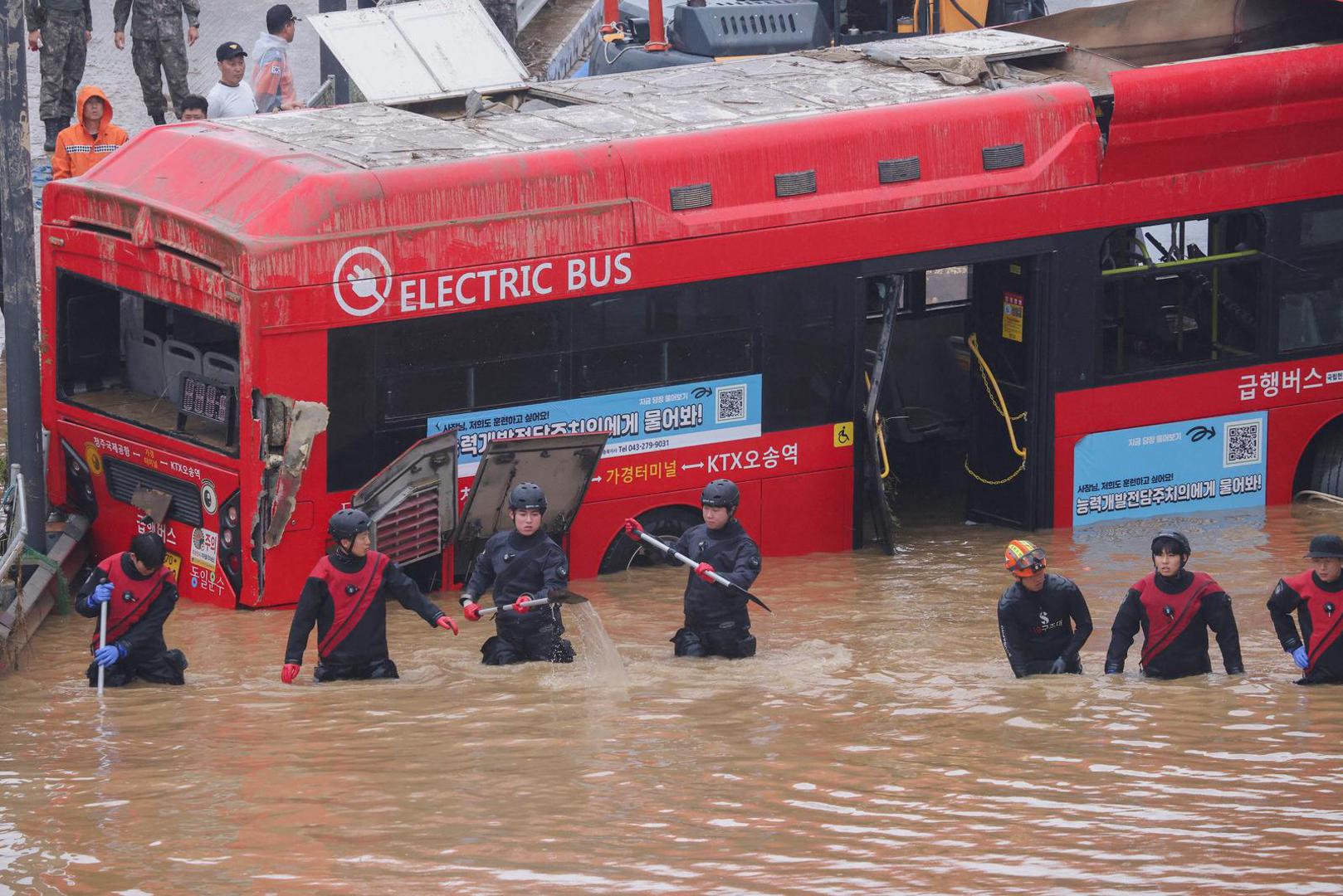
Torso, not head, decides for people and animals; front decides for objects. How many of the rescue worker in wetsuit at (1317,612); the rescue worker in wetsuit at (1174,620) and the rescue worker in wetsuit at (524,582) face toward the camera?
3

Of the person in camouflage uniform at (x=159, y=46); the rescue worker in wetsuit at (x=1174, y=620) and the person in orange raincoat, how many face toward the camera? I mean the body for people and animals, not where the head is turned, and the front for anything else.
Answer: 3

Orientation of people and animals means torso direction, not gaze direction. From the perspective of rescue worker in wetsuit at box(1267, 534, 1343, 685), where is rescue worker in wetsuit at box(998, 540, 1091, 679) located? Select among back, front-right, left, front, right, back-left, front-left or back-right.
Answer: right

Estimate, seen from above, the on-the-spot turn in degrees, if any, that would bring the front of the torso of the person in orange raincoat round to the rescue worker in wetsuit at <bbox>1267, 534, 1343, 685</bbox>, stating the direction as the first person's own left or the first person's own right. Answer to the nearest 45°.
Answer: approximately 45° to the first person's own left

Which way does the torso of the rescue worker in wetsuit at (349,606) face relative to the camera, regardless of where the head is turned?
toward the camera

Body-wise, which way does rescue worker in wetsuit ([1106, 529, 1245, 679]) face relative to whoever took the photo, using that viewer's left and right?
facing the viewer

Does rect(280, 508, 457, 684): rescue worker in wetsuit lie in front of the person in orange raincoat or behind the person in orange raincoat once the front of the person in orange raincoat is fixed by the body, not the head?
in front

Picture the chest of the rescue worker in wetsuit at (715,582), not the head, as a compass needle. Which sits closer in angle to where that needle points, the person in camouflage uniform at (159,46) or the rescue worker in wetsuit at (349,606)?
the rescue worker in wetsuit

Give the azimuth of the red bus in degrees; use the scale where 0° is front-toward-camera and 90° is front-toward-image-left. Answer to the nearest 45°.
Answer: approximately 225°

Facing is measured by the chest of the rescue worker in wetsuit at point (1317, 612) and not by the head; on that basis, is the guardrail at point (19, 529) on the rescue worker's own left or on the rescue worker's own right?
on the rescue worker's own right

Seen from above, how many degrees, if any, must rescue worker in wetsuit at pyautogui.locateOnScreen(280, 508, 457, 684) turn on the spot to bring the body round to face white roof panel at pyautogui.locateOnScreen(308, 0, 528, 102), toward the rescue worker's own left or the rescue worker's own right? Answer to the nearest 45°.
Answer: approximately 180°

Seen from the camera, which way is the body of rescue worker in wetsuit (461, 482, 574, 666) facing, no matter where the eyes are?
toward the camera

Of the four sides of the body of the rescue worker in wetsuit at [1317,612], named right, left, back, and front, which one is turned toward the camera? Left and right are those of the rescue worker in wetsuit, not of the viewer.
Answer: front

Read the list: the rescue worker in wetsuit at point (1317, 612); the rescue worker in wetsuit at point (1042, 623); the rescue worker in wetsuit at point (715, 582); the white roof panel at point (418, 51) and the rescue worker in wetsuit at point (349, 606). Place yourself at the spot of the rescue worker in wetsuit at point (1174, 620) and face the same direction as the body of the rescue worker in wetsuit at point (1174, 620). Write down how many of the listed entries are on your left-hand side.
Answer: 1

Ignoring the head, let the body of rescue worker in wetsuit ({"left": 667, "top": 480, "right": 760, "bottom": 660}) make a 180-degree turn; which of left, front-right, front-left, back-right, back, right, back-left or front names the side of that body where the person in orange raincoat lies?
left

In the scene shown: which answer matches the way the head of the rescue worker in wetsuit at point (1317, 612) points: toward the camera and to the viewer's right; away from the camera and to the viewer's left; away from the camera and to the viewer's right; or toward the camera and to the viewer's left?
toward the camera and to the viewer's left
